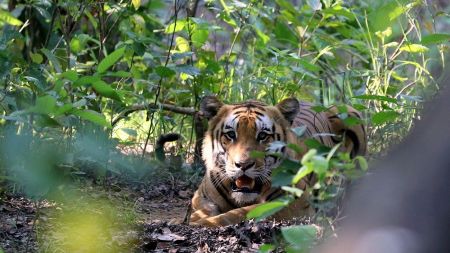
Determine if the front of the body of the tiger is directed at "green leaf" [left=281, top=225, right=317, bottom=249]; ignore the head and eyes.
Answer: no

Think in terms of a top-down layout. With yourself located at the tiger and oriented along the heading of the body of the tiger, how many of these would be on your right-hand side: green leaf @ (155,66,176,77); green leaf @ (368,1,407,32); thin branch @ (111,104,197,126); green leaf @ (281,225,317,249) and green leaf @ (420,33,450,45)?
2

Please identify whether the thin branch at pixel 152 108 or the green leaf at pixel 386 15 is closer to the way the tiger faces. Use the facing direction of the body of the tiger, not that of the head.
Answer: the thin branch

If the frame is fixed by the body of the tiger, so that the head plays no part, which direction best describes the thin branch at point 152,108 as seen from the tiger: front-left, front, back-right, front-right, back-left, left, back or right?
right

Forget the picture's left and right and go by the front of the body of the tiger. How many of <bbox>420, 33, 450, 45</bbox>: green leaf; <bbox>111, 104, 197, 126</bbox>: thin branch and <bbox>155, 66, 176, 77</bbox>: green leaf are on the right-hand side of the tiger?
2

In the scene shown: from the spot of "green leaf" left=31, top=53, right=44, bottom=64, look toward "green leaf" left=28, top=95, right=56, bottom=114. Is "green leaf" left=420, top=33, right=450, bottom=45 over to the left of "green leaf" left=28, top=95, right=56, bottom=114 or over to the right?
left

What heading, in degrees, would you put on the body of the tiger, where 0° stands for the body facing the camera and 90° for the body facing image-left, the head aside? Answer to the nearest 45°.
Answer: approximately 45°

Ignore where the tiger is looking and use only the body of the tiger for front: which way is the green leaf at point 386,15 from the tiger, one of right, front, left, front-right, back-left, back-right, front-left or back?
back-left

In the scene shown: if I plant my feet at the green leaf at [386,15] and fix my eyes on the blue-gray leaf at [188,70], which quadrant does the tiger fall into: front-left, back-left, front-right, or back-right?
front-left

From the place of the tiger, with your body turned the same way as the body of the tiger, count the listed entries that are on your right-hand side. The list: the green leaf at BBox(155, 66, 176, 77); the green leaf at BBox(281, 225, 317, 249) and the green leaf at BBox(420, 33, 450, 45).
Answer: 1

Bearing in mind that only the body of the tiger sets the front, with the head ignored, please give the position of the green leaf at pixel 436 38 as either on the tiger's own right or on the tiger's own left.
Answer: on the tiger's own left

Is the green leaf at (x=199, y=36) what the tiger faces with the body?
no
